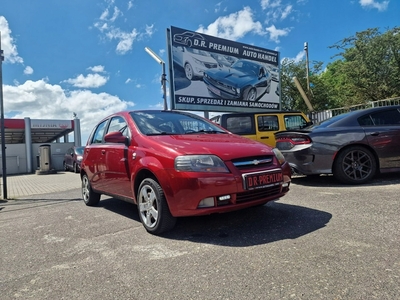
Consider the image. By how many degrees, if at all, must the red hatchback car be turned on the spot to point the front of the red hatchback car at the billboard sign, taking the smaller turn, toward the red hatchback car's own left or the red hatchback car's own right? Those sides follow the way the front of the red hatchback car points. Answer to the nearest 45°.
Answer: approximately 135° to the red hatchback car's own left

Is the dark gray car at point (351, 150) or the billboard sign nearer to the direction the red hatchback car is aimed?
the dark gray car

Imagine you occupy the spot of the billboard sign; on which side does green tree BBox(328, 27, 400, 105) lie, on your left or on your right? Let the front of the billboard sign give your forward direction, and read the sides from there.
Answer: on your left

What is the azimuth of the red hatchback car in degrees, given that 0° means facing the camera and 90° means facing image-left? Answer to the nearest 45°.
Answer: approximately 315°

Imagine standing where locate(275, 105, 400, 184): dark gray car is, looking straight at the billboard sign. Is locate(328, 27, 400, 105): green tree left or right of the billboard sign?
right

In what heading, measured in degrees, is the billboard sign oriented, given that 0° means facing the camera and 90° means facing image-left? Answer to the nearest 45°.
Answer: approximately 315°

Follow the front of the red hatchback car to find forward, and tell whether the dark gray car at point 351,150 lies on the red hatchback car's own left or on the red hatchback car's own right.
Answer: on the red hatchback car's own left

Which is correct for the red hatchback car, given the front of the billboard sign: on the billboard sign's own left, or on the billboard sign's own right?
on the billboard sign's own right

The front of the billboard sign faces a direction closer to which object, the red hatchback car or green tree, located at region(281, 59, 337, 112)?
the red hatchback car
